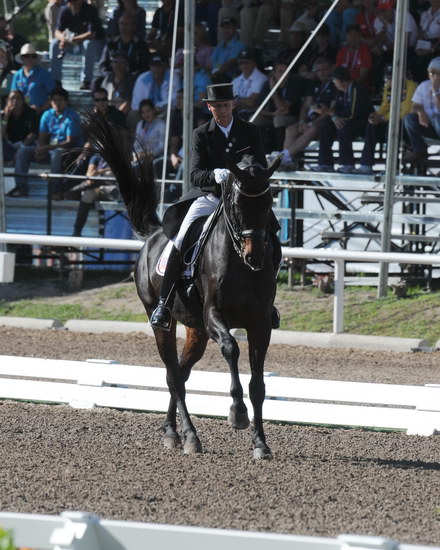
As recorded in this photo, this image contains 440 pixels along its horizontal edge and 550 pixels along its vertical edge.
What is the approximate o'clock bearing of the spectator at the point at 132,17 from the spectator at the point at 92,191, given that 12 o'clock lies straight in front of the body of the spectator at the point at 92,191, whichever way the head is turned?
the spectator at the point at 132,17 is roughly at 5 o'clock from the spectator at the point at 92,191.

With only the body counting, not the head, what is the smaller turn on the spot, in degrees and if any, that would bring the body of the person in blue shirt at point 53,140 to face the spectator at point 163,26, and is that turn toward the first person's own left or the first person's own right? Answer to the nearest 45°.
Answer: approximately 180°

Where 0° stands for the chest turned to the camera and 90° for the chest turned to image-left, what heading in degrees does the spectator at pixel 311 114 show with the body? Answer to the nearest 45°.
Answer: approximately 45°

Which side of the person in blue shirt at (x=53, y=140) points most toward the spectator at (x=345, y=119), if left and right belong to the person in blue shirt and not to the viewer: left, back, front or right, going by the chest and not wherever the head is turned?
left

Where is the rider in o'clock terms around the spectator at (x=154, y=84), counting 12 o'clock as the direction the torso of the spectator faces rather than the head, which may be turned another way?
The rider is roughly at 12 o'clock from the spectator.

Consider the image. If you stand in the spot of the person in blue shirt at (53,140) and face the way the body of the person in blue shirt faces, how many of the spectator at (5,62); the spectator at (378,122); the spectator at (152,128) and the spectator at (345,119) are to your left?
3

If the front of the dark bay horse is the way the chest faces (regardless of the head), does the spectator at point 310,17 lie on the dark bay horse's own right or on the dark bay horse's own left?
on the dark bay horse's own left

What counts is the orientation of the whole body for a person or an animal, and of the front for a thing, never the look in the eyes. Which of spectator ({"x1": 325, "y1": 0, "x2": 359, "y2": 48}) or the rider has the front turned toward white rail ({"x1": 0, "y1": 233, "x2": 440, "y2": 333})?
the spectator

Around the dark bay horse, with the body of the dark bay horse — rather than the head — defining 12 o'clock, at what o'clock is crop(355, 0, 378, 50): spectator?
The spectator is roughly at 8 o'clock from the dark bay horse.
